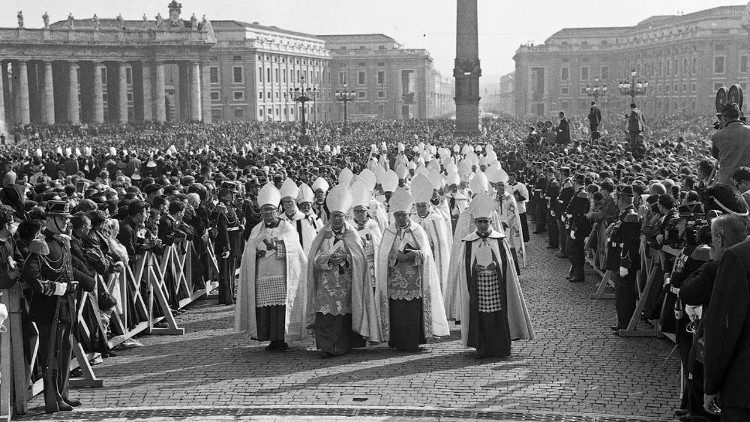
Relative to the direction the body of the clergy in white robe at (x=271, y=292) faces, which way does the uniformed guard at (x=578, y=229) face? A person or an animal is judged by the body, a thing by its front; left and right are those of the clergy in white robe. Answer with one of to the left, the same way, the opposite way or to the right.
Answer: to the right

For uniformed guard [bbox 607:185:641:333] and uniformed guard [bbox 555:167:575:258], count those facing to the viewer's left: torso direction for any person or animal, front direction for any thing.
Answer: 2

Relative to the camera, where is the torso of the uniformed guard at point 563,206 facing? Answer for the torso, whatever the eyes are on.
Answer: to the viewer's left

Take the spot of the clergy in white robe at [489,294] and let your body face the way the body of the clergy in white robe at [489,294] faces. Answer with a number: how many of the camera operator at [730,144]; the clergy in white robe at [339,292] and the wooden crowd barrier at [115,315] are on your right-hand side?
2

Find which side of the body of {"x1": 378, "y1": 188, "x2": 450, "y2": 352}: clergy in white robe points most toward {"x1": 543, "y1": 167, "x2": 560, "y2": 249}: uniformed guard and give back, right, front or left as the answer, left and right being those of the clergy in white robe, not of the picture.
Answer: back

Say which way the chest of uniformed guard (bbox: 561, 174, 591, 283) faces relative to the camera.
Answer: to the viewer's left

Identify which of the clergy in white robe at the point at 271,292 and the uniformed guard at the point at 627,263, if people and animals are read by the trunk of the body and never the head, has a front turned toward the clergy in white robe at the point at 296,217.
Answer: the uniformed guard

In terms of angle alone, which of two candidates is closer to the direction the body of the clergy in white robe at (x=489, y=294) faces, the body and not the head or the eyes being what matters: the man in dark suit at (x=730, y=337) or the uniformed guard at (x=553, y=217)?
the man in dark suit

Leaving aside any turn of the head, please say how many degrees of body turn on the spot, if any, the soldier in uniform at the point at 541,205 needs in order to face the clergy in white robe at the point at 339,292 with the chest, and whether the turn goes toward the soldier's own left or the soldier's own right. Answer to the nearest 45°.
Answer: approximately 45° to the soldier's own left

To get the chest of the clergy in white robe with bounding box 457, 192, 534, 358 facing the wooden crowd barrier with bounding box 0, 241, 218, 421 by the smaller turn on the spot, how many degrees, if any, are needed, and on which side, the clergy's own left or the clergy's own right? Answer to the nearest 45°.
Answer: approximately 90° to the clergy's own right
